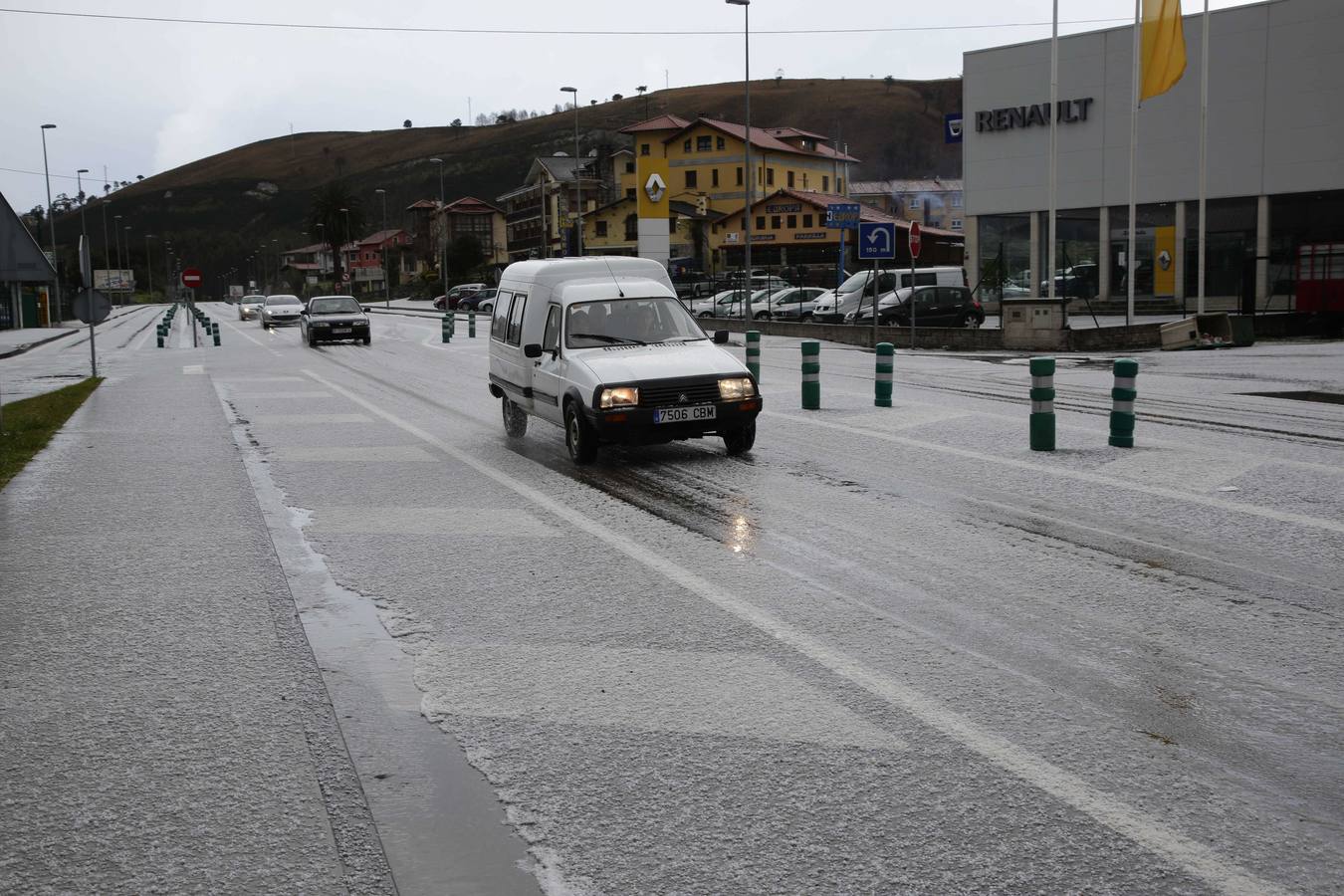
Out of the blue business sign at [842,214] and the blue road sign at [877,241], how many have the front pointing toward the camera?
2

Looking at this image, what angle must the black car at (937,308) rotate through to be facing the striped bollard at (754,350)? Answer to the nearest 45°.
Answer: approximately 45° to its left

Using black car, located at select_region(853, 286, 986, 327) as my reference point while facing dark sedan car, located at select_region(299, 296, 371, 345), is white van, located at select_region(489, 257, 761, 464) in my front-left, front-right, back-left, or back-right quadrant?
front-left

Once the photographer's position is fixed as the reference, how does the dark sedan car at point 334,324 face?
facing the viewer

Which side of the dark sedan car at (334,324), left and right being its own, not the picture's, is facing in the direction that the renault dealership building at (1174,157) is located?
left

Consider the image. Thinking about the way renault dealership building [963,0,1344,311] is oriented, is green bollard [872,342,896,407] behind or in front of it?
in front

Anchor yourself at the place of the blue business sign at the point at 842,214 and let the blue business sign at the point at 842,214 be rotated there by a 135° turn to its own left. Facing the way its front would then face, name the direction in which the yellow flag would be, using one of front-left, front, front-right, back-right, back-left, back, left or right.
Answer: right

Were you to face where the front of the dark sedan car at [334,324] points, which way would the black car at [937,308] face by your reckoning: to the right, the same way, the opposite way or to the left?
to the right

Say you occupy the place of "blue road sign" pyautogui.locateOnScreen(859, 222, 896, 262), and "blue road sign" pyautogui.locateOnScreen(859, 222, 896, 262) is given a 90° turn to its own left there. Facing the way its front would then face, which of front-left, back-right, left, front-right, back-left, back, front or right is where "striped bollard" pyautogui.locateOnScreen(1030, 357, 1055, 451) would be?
right

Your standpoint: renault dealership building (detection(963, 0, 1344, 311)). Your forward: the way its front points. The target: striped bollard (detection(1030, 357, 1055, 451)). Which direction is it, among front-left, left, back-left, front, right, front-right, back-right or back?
front-left

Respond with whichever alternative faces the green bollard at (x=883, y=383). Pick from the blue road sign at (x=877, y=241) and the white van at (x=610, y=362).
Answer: the blue road sign

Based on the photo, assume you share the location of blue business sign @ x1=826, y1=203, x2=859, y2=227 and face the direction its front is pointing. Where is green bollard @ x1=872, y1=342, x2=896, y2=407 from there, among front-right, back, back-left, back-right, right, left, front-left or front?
front

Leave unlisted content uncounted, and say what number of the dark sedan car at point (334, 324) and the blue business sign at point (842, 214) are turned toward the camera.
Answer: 2

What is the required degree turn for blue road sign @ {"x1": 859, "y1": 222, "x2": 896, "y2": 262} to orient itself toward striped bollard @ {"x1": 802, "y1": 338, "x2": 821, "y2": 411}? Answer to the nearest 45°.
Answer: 0° — it already faces it

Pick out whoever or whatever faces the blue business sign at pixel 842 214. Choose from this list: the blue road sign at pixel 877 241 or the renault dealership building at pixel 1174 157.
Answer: the renault dealership building

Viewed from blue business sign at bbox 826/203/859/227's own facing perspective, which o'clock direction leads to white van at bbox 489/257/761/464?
The white van is roughly at 12 o'clock from the blue business sign.

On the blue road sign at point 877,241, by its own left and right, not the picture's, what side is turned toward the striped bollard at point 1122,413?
front

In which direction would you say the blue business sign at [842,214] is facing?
toward the camera

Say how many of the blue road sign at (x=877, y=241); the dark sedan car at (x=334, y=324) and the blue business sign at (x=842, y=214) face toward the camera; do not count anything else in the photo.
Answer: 3

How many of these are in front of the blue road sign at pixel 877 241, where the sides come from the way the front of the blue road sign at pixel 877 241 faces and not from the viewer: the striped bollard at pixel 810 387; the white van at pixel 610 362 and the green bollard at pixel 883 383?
3

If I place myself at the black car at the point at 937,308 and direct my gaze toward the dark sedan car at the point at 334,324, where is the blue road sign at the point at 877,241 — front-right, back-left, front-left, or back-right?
front-left
